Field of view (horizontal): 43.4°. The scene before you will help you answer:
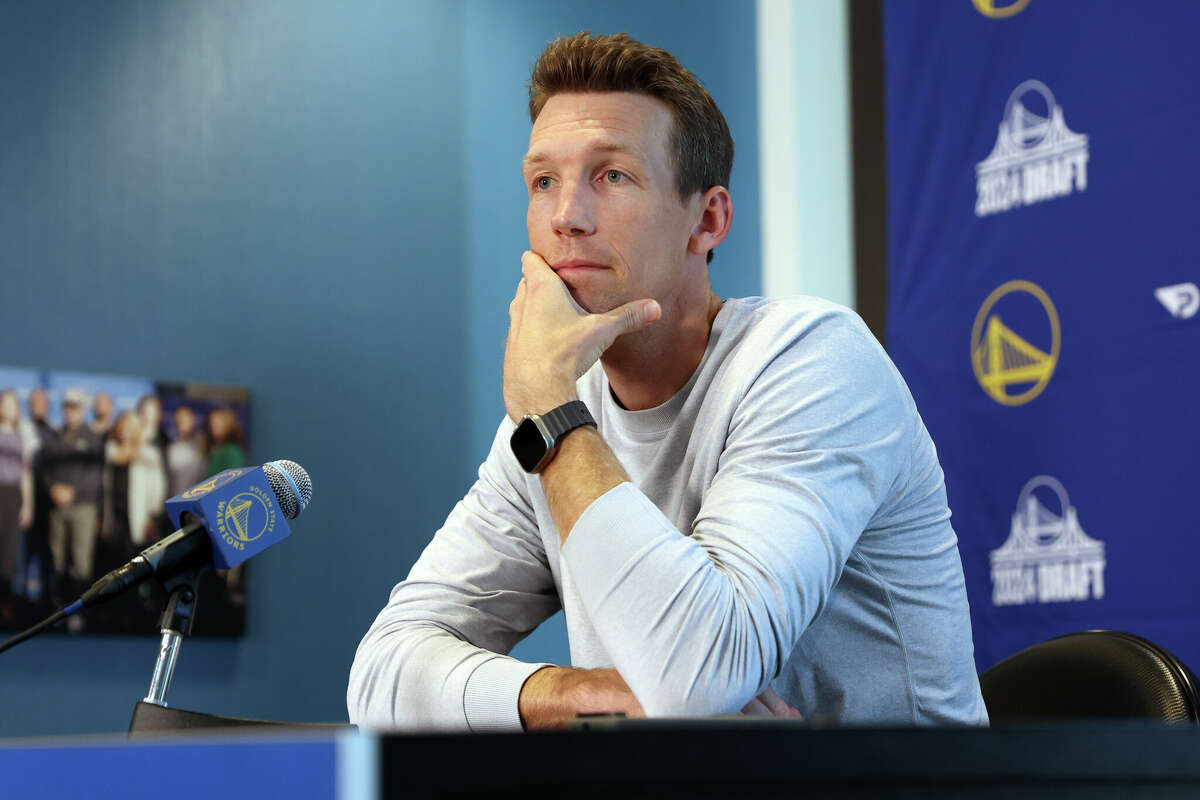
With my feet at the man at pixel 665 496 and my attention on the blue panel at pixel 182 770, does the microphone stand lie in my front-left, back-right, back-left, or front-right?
front-right

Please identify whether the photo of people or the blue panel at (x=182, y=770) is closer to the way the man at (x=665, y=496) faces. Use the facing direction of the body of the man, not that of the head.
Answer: the blue panel

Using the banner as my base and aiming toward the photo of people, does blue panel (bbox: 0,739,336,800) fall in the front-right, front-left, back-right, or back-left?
front-left

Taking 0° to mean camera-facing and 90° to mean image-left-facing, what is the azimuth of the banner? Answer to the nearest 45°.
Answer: approximately 45°

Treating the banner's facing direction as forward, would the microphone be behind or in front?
in front

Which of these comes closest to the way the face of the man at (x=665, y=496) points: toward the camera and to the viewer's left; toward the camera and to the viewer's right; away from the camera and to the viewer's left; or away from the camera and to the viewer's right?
toward the camera and to the viewer's left

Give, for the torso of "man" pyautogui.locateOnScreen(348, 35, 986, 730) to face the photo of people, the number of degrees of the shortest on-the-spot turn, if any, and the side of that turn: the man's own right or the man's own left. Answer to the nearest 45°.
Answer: approximately 90° to the man's own right

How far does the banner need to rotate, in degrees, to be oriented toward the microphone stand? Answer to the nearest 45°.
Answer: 0° — it already faces it

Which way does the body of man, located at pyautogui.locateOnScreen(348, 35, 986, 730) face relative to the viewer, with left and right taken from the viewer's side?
facing the viewer and to the left of the viewer

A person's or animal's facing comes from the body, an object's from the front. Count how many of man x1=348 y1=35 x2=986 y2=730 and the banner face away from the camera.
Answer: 0

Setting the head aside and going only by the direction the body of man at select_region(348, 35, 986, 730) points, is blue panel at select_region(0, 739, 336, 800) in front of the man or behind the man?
in front
